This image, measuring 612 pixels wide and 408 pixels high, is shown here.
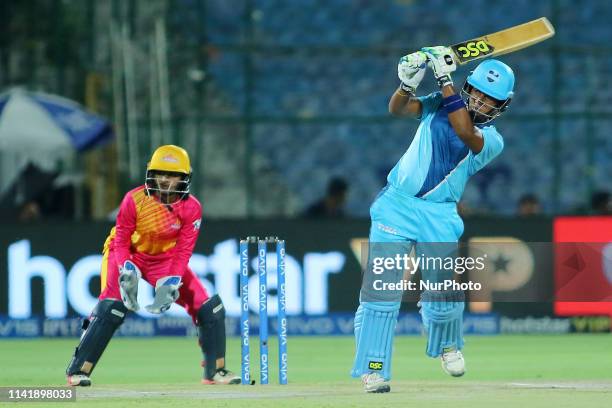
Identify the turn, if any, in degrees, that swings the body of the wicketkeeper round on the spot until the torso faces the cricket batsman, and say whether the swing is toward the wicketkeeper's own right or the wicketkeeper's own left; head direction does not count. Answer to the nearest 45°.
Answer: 0° — they already face them

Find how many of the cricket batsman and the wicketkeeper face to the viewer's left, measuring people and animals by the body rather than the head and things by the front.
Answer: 0

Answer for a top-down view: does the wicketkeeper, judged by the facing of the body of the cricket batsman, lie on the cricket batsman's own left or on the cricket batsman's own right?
on the cricket batsman's own right

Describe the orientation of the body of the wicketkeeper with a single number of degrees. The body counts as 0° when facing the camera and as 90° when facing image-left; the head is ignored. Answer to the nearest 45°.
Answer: approximately 315°

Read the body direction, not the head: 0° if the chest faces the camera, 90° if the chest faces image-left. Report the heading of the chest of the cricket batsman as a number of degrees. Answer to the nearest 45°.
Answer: approximately 0°
